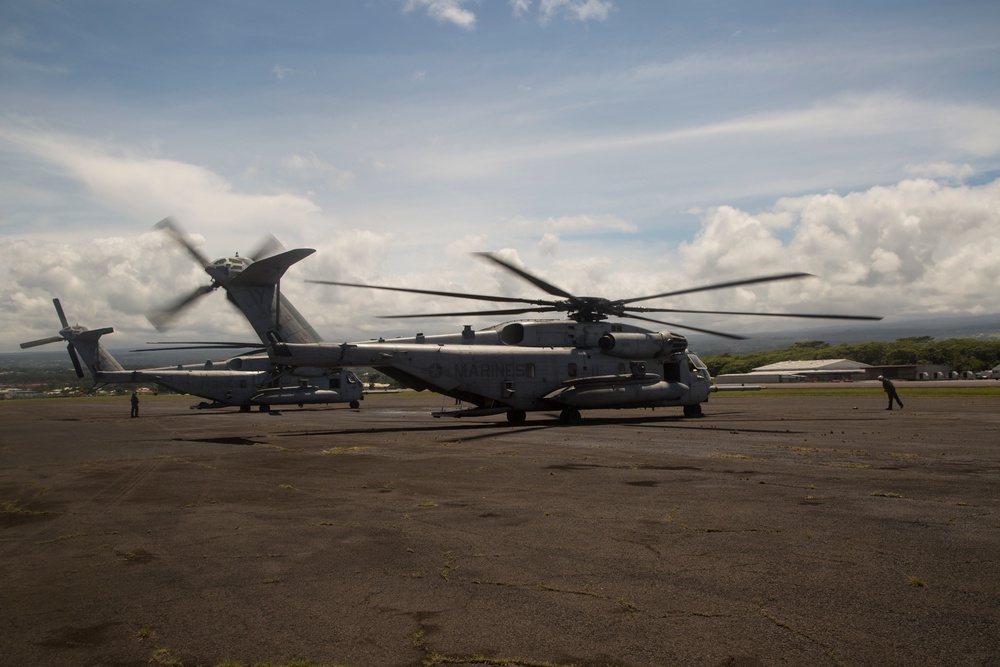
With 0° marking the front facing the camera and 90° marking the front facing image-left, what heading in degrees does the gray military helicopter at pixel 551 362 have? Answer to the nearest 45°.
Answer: approximately 270°
